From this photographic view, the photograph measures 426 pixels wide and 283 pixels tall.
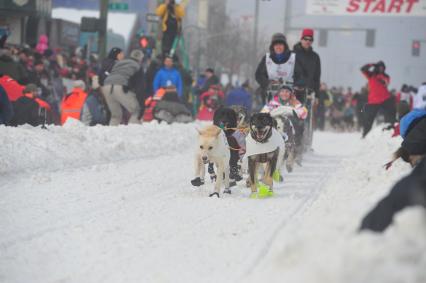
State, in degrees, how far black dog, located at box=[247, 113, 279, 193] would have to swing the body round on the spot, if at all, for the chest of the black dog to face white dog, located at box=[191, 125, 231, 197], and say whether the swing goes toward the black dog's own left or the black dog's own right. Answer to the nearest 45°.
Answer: approximately 45° to the black dog's own right

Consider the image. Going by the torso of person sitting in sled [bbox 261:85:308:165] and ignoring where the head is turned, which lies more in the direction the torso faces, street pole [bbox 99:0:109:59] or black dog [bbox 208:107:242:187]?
the black dog

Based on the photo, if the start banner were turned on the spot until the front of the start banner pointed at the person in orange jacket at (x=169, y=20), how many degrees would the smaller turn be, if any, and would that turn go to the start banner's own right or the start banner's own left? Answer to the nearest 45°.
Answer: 0° — it already faces them

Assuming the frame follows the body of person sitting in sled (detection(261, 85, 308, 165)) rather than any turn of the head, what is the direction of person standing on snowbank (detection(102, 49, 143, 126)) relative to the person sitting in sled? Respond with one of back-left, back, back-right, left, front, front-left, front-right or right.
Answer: back-right

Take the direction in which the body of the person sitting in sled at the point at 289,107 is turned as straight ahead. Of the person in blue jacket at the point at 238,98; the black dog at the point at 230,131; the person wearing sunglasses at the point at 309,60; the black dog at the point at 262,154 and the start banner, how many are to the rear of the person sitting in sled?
3

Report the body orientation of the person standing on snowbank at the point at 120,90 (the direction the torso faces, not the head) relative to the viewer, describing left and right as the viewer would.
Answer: facing away from the viewer and to the right of the viewer

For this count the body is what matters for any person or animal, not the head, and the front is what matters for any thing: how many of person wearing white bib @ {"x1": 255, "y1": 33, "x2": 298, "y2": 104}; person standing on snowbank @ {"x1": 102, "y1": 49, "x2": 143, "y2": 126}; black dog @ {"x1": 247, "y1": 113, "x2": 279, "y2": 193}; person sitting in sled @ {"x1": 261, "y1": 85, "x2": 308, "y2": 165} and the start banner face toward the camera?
4

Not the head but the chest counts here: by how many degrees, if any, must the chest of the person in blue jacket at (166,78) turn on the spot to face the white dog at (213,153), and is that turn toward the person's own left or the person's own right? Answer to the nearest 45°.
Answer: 0° — they already face it
